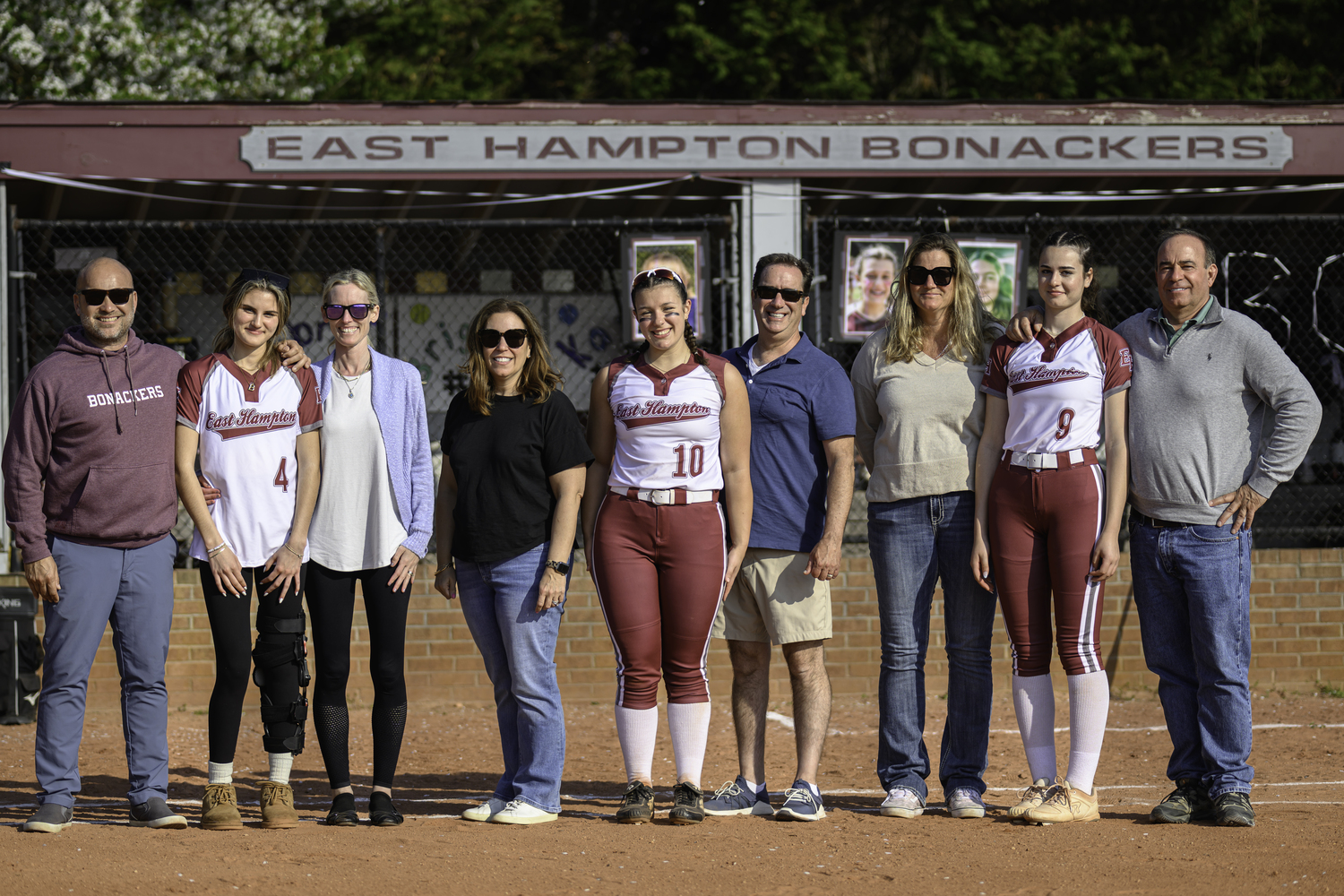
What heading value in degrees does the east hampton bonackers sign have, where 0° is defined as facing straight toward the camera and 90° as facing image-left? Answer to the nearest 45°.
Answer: approximately 0°

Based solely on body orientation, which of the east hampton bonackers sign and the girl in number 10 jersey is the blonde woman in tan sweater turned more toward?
the girl in number 10 jersey
